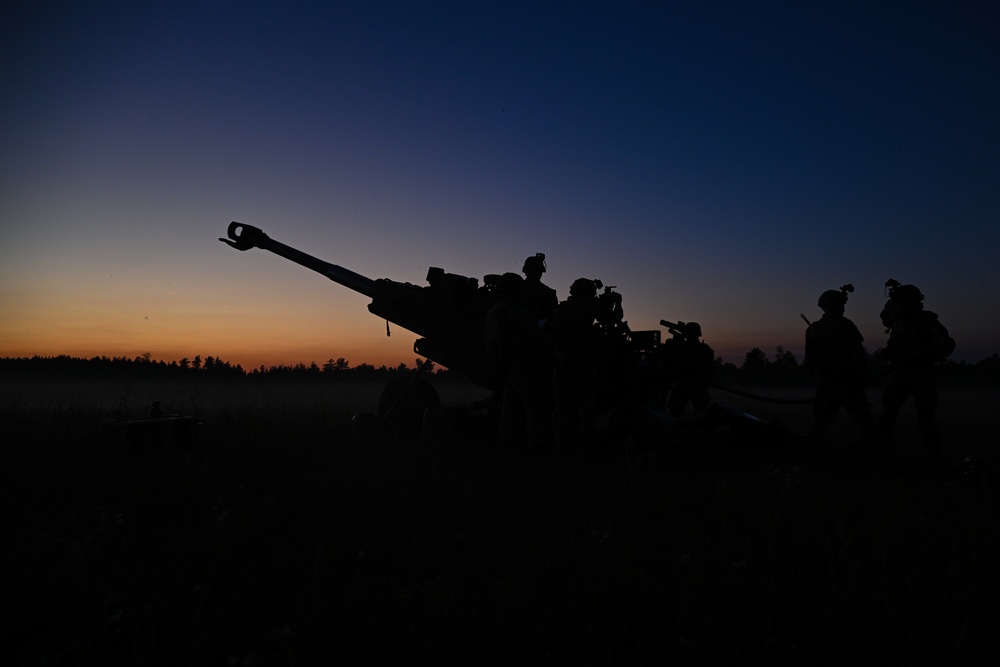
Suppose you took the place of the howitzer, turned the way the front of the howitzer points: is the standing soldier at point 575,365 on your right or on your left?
on your left

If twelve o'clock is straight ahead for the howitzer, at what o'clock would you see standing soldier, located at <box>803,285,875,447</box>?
The standing soldier is roughly at 7 o'clock from the howitzer.

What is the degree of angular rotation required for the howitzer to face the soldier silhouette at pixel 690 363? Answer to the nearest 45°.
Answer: approximately 180°

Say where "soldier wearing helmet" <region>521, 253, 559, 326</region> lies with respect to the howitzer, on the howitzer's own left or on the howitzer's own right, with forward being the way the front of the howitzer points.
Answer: on the howitzer's own left

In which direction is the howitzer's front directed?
to the viewer's left

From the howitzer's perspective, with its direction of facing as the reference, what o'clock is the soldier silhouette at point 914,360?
The soldier silhouette is roughly at 7 o'clock from the howitzer.
